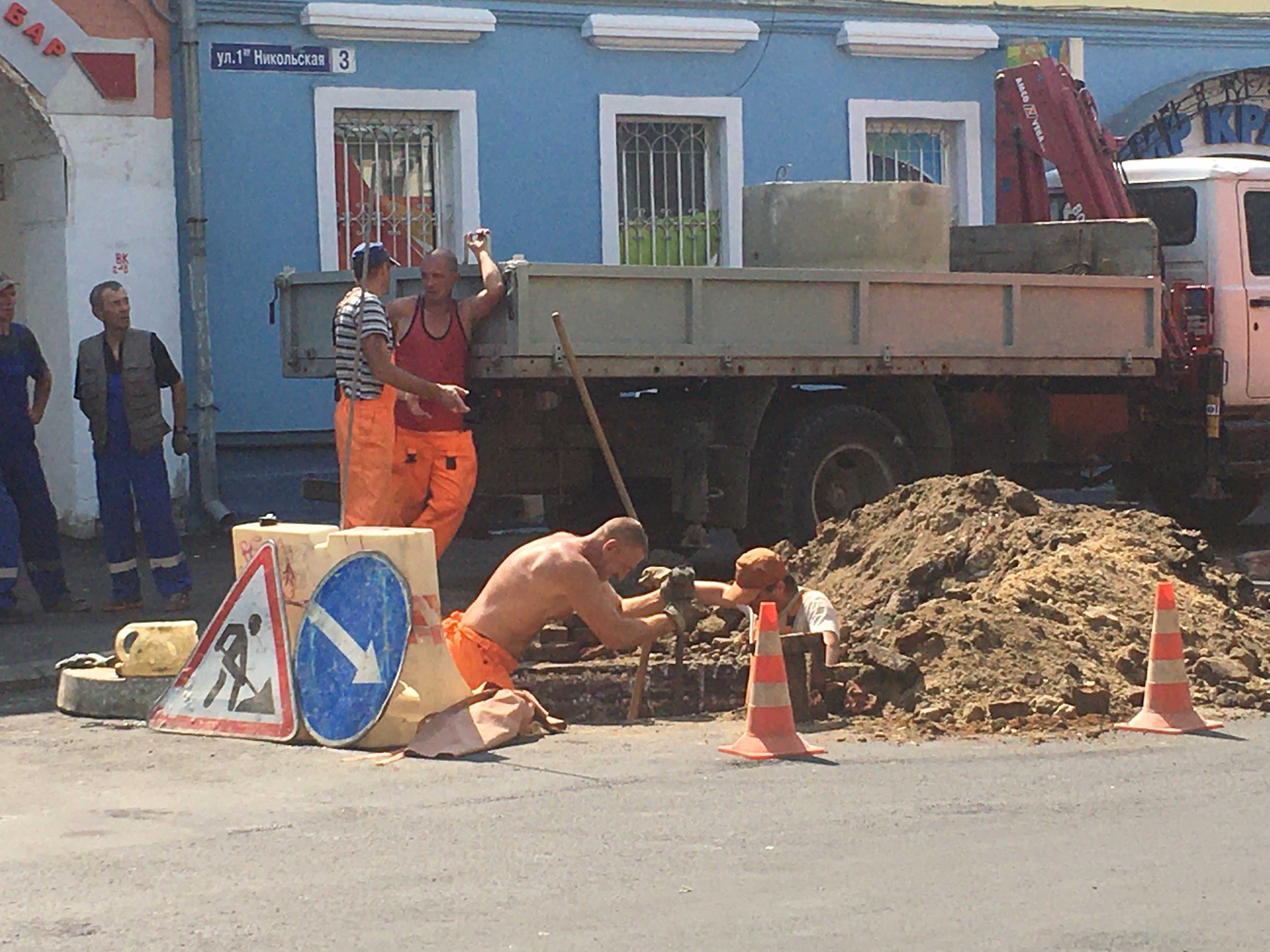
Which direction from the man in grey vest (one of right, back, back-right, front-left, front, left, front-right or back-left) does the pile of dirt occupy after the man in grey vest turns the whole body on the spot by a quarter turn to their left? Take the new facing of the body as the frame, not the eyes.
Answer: front-right

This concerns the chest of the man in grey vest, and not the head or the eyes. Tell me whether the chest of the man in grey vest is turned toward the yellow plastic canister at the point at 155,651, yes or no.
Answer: yes

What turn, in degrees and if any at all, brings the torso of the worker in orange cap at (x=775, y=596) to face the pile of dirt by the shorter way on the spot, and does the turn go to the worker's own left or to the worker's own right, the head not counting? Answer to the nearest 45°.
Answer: approximately 180°

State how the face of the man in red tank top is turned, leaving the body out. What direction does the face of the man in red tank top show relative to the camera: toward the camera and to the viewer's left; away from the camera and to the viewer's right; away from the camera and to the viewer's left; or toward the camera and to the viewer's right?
toward the camera and to the viewer's left

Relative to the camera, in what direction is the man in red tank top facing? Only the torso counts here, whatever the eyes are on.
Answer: toward the camera

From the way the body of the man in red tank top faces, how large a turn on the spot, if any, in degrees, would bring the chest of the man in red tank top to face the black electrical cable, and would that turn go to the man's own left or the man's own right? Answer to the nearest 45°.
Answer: approximately 180°

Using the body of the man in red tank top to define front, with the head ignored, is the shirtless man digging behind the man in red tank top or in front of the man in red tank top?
in front

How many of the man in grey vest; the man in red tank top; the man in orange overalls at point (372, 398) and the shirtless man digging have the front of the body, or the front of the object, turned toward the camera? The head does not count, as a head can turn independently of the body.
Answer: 2

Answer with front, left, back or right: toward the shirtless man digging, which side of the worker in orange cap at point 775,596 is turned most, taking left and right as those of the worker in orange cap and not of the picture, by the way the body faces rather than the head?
front

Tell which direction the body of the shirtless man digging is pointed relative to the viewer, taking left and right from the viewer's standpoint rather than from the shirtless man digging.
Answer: facing to the right of the viewer

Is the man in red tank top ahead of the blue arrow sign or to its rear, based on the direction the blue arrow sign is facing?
to the rear

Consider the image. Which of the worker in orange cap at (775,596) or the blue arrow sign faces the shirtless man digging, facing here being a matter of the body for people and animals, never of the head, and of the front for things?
the worker in orange cap

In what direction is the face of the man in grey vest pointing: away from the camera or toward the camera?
toward the camera

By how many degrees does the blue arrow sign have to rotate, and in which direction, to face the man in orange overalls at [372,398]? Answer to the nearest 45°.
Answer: approximately 135° to its right

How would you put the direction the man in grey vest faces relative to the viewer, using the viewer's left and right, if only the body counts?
facing the viewer

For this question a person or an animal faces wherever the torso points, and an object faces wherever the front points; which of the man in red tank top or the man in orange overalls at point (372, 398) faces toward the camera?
the man in red tank top
